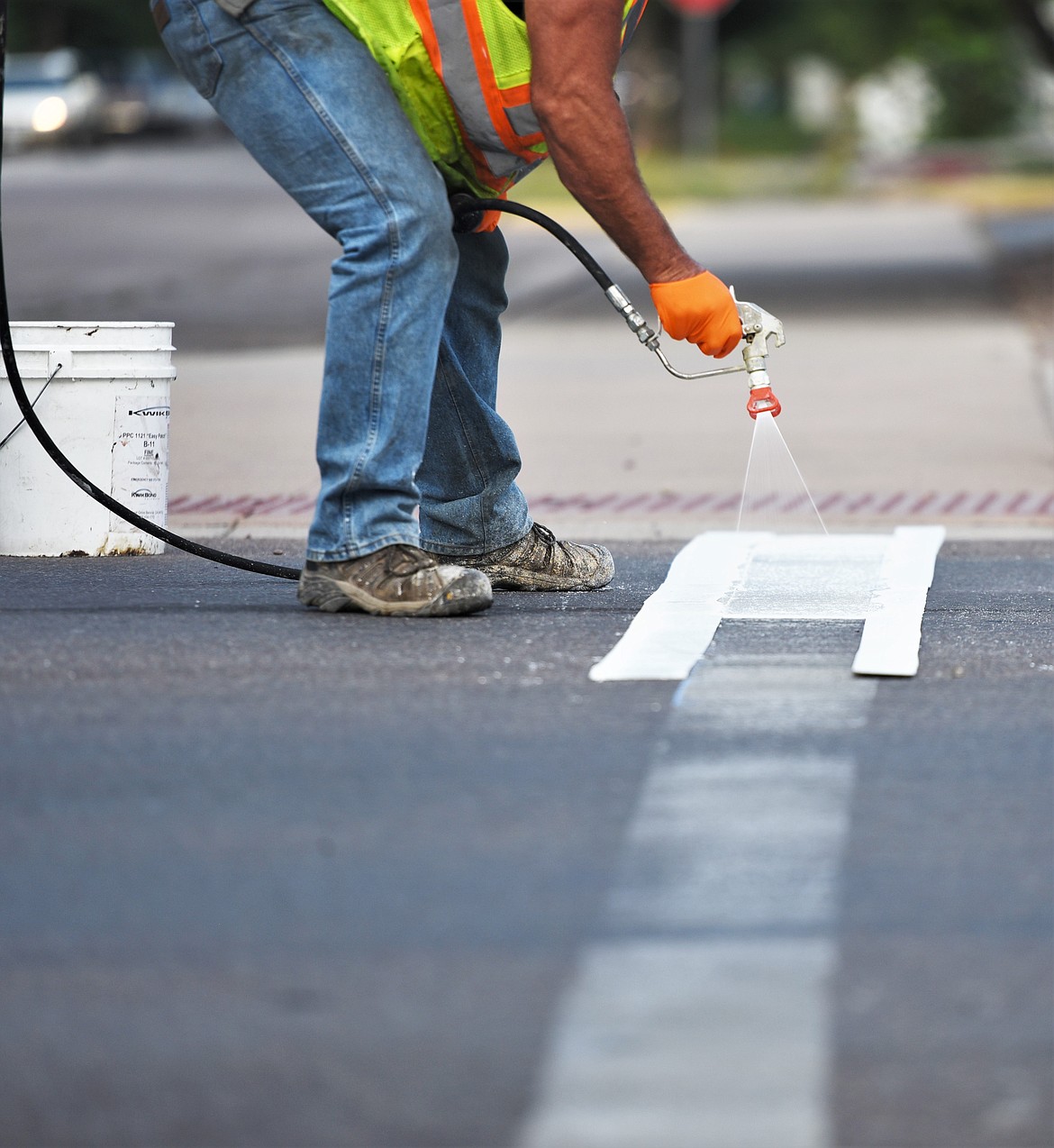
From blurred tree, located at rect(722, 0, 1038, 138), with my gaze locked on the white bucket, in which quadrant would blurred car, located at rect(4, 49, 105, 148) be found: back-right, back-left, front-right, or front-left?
front-right

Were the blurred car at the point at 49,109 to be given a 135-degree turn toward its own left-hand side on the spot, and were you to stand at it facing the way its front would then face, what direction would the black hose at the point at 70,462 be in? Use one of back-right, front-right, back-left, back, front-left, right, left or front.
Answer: right

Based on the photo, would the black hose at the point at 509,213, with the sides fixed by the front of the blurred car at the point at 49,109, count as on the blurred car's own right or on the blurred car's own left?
on the blurred car's own left

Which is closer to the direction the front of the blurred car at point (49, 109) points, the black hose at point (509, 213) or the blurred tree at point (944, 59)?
the black hose

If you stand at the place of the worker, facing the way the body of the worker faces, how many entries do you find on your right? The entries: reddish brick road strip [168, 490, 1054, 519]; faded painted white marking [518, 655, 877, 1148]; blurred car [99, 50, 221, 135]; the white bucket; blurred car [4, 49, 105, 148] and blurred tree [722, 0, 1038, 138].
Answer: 1

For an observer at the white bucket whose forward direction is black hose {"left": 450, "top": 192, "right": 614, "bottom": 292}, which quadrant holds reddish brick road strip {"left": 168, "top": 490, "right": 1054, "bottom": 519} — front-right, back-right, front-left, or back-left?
front-left

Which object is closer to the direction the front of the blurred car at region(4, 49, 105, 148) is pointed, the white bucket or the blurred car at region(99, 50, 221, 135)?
the white bucket

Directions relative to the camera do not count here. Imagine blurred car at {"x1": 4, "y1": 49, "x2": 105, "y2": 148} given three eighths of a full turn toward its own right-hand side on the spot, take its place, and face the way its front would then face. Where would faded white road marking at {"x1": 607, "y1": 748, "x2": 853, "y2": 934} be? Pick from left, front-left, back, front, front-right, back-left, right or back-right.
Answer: back

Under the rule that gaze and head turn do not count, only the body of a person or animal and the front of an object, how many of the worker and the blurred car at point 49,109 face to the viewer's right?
1

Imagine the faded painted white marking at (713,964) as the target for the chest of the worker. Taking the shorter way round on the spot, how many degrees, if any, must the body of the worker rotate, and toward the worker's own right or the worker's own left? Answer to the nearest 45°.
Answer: approximately 90° to the worker's own right

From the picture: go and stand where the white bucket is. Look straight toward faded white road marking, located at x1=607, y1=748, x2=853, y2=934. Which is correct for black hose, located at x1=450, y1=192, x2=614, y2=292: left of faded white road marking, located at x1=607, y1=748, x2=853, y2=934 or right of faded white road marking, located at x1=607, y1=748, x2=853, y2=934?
left

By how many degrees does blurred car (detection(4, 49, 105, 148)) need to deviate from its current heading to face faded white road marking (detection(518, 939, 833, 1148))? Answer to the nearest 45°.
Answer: approximately 45° to its left

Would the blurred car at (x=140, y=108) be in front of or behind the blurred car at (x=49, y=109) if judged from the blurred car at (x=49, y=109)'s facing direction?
behind

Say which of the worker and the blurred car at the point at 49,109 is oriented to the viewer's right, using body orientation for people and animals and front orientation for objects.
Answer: the worker

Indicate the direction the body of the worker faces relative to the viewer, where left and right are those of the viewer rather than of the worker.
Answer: facing to the right of the viewer

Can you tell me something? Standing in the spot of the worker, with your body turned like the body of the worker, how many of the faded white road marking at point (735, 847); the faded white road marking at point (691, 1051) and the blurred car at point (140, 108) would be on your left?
1

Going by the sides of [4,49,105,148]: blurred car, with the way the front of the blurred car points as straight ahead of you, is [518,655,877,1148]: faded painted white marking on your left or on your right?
on your left

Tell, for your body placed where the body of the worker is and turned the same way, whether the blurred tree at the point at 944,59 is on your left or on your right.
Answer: on your left

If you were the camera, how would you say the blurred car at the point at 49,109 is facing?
facing the viewer and to the left of the viewer
